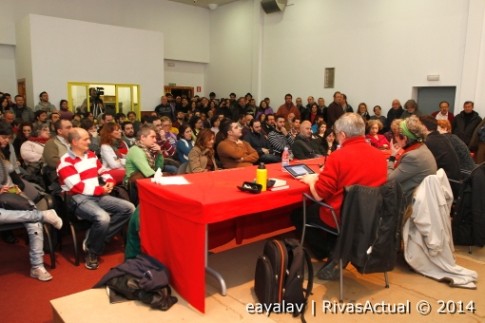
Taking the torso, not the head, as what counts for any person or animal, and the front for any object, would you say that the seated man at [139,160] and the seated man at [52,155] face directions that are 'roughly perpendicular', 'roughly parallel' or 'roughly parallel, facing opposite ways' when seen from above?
roughly parallel

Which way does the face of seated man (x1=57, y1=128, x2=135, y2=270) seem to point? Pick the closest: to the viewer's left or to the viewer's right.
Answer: to the viewer's right

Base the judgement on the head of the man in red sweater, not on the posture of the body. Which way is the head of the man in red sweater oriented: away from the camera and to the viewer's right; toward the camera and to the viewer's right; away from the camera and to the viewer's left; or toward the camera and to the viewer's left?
away from the camera and to the viewer's left

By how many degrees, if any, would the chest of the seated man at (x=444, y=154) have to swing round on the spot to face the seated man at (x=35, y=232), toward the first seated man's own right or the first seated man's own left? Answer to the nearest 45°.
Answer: approximately 90° to the first seated man's own left

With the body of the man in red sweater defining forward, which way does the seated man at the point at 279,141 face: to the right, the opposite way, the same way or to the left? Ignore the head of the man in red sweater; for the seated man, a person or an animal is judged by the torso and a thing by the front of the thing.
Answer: the opposite way

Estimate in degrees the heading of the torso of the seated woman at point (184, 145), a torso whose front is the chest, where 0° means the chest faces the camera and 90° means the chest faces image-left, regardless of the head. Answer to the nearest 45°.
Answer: approximately 315°

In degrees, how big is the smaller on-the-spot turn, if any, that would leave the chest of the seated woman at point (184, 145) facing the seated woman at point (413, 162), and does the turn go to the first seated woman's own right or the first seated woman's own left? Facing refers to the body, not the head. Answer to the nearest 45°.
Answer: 0° — they already face them

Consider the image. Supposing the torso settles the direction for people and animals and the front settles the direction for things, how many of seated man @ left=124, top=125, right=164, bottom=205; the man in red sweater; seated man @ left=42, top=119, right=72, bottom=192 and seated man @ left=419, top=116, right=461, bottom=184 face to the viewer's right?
2

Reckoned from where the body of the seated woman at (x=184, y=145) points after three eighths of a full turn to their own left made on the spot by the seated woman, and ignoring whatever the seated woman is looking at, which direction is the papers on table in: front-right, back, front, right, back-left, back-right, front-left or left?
back

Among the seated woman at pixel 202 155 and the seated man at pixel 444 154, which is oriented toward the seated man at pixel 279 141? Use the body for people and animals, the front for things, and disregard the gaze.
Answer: the seated man at pixel 444 154

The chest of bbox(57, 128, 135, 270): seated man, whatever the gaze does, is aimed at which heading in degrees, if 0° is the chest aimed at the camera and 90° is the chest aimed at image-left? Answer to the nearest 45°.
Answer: approximately 315°

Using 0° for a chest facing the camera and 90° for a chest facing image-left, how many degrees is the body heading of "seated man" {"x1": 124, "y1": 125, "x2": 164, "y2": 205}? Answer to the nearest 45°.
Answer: approximately 270°

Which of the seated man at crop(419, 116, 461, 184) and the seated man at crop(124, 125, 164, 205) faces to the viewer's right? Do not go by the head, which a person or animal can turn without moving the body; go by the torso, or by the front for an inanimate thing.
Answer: the seated man at crop(124, 125, 164, 205)

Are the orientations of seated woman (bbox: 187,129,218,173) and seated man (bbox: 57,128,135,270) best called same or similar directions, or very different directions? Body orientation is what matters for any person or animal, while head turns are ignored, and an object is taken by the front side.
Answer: same or similar directions

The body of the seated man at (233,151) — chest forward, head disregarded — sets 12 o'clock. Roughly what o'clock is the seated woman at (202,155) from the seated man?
The seated woman is roughly at 3 o'clock from the seated man.
